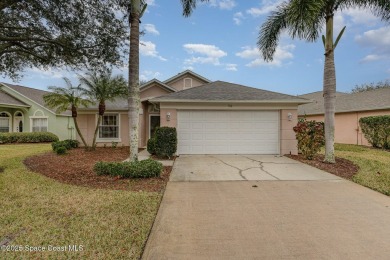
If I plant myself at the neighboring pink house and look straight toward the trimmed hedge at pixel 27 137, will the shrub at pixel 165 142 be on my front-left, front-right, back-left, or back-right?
front-left

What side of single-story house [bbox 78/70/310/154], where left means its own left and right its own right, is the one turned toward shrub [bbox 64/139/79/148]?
right

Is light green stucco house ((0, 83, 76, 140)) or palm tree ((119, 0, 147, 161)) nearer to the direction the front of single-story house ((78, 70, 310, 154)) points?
the palm tree

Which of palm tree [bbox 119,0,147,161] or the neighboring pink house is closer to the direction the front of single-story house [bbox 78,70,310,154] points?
the palm tree

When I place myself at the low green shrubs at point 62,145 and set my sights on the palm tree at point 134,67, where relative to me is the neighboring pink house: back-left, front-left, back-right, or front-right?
front-left

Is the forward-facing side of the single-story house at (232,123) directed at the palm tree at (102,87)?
no

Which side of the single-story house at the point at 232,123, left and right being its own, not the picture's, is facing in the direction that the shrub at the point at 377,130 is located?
left

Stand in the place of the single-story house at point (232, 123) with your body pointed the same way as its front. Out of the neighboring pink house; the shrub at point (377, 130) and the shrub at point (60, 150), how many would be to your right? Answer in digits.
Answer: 1

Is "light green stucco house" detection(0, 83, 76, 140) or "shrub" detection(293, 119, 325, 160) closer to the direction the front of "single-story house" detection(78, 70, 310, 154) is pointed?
the shrub

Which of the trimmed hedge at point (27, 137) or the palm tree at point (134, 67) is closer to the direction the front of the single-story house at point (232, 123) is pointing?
the palm tree

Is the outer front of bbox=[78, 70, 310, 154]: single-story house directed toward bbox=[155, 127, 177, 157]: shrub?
yes

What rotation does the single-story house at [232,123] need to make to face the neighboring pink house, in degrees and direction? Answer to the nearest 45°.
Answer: approximately 135° to its left

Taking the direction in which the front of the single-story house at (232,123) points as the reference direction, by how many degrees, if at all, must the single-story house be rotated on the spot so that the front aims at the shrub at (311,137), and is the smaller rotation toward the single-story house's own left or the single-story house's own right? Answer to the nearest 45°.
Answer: approximately 45° to the single-story house's own left

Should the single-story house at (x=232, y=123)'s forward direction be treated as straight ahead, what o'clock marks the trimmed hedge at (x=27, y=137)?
The trimmed hedge is roughly at 4 o'clock from the single-story house.

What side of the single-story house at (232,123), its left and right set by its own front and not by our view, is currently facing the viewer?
front
